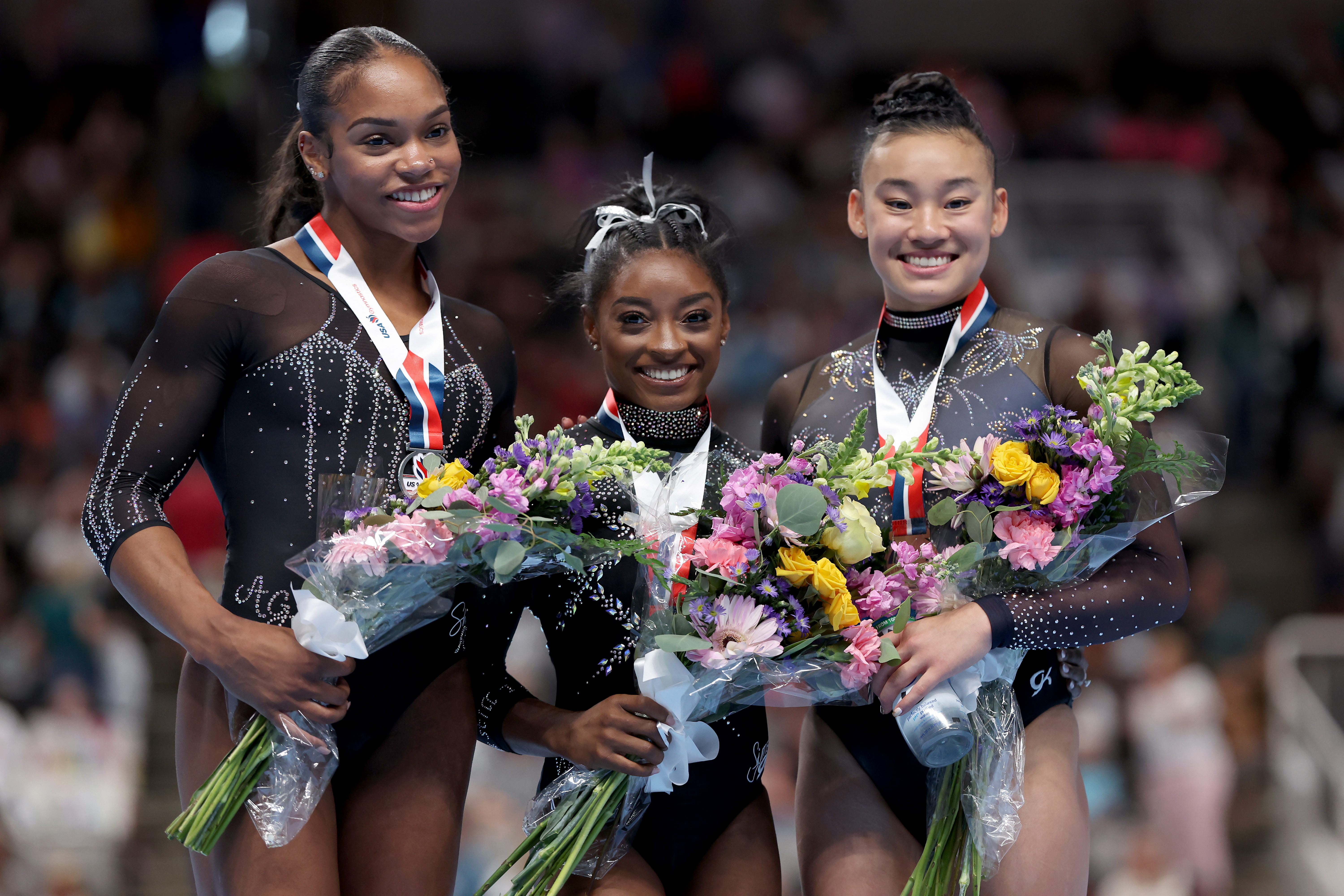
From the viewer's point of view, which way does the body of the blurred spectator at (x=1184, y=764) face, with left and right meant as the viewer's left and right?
facing the viewer and to the left of the viewer

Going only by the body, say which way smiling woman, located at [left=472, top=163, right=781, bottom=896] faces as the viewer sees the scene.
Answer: toward the camera

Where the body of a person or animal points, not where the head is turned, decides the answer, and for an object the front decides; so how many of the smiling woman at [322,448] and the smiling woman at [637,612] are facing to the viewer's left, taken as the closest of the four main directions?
0

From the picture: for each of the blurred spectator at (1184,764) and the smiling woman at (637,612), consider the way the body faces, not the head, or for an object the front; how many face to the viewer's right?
0

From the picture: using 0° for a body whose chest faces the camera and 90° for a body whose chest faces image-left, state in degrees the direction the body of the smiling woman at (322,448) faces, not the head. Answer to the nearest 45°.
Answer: approximately 315°

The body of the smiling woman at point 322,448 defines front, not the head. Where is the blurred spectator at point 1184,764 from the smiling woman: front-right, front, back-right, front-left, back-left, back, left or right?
left

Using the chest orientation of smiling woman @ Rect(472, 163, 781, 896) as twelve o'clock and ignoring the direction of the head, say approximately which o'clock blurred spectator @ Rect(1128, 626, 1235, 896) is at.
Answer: The blurred spectator is roughly at 7 o'clock from the smiling woman.
